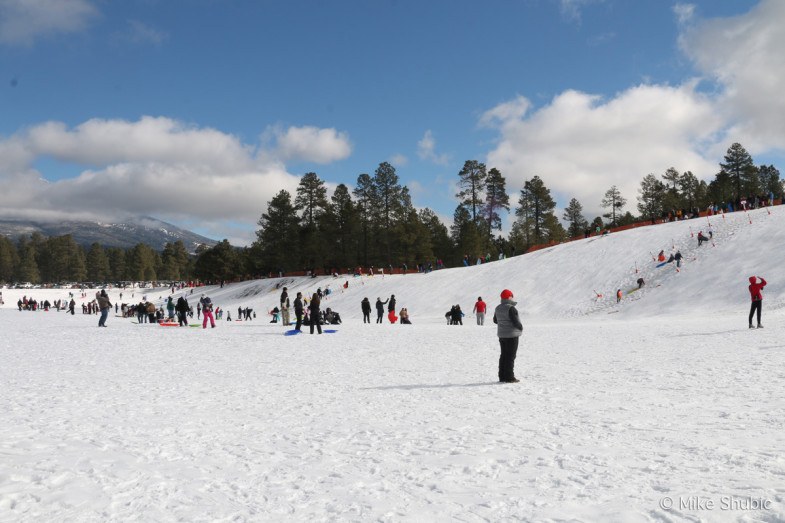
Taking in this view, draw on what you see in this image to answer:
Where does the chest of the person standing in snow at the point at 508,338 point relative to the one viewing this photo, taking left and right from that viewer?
facing away from the viewer and to the right of the viewer
